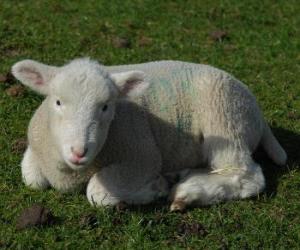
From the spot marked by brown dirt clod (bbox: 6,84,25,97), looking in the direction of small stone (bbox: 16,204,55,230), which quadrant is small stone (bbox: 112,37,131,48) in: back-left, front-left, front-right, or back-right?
back-left

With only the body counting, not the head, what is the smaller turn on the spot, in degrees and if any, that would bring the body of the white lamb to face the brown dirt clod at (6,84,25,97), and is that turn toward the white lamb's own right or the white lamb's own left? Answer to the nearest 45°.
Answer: approximately 90° to the white lamb's own right

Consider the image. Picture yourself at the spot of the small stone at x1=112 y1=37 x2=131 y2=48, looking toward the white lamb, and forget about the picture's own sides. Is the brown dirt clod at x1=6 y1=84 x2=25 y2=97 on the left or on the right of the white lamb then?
right

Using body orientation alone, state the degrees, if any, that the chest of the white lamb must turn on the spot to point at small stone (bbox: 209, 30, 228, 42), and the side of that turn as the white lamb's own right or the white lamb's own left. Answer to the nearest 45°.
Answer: approximately 135° to the white lamb's own right

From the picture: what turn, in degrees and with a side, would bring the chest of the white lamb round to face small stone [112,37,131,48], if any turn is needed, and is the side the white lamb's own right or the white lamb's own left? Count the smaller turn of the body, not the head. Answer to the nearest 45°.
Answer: approximately 135° to the white lamb's own right

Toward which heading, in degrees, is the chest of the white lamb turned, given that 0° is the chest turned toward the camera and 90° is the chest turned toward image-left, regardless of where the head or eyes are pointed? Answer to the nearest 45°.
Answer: approximately 45°

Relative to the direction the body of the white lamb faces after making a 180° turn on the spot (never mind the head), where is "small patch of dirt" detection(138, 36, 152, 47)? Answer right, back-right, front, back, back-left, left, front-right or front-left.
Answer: front-left

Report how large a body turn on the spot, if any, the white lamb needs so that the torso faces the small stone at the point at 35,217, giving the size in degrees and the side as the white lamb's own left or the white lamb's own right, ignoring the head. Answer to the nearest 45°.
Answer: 0° — it already faces it
